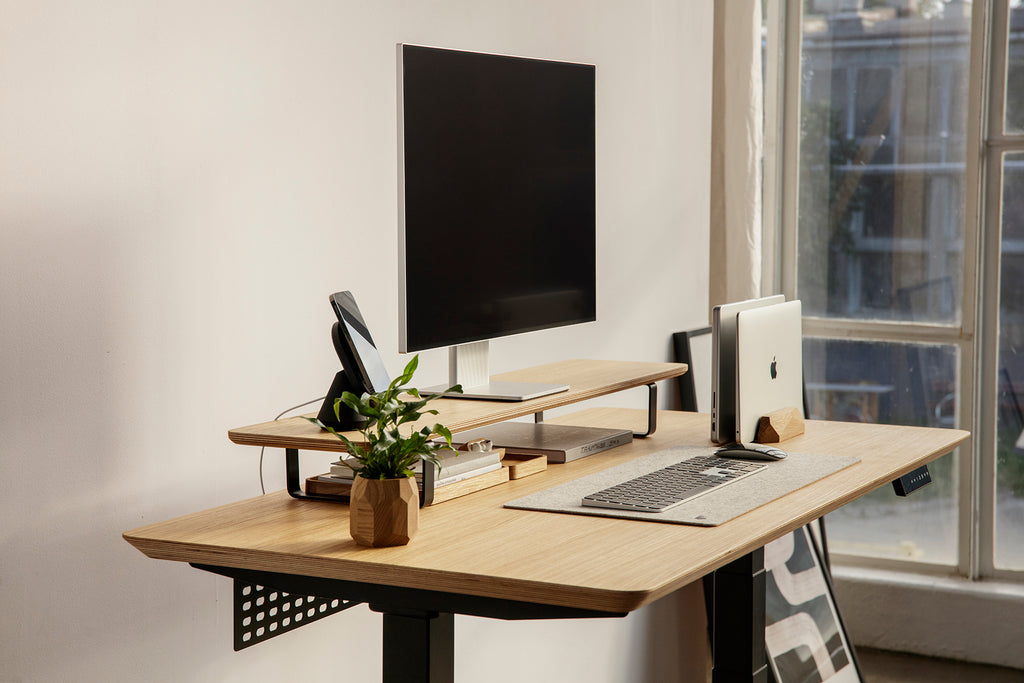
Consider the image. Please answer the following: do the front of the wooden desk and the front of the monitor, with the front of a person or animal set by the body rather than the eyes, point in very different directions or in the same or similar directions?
same or similar directions

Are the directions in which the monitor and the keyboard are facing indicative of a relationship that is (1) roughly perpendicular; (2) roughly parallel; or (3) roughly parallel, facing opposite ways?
roughly parallel

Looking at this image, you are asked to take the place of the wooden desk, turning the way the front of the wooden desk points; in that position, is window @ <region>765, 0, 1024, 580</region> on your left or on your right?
on your left

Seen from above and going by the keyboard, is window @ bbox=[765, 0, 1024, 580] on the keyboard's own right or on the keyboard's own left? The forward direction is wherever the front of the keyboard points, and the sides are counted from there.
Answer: on the keyboard's own left
